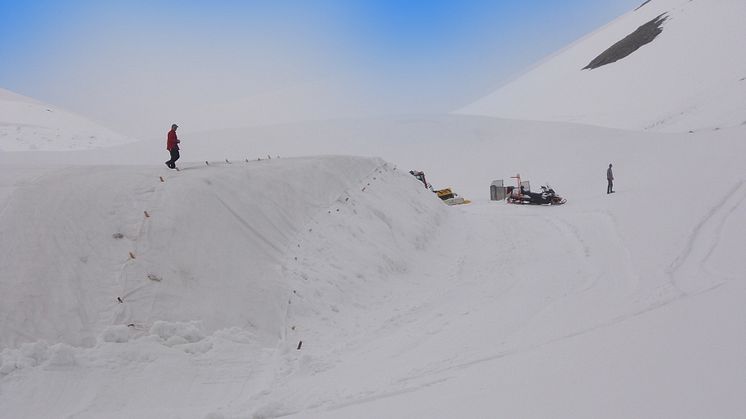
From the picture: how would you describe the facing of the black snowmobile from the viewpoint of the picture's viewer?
facing to the right of the viewer

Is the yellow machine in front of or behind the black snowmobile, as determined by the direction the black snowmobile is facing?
behind
